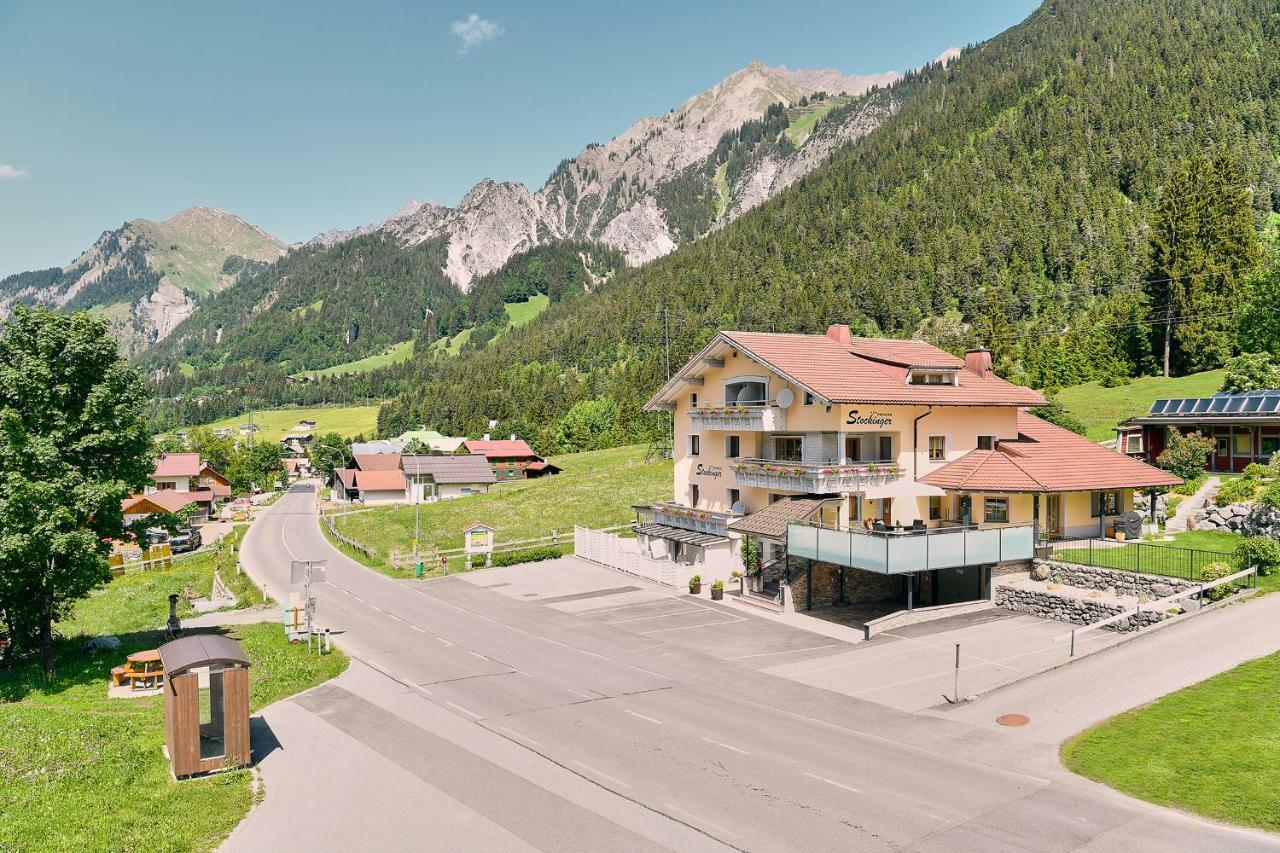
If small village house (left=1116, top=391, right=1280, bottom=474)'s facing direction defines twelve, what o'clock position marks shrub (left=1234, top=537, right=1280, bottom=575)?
The shrub is roughly at 12 o'clock from the small village house.

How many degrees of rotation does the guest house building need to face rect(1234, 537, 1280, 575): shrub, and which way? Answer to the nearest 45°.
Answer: approximately 90° to its left

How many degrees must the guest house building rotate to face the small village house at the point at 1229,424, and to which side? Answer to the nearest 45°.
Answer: approximately 180°

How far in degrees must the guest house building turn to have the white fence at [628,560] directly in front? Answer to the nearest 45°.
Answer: approximately 45° to its right

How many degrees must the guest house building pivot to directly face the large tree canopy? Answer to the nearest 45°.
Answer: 0° — it already faces it

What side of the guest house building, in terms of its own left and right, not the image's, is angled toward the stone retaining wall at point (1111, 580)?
left

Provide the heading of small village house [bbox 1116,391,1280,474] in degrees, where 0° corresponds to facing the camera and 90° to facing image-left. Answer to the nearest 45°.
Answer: approximately 0°

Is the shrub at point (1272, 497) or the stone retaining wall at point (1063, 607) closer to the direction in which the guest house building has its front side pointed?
the stone retaining wall

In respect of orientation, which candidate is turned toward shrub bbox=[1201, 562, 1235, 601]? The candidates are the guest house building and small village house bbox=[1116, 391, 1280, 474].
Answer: the small village house

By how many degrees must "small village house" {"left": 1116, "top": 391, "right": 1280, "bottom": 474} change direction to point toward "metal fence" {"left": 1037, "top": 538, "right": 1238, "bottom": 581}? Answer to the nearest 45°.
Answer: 0° — it already faces it

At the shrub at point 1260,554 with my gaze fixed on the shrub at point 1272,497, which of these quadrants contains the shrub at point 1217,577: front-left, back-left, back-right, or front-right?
back-left

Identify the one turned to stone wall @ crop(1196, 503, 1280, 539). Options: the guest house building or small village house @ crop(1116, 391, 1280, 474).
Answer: the small village house

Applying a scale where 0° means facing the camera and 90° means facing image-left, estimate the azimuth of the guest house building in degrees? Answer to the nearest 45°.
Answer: approximately 45°

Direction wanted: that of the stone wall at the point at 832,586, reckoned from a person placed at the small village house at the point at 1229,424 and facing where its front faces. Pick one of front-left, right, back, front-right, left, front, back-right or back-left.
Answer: front-right

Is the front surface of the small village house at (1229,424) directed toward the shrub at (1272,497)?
yes

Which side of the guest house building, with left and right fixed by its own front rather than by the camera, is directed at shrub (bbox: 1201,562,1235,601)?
left
